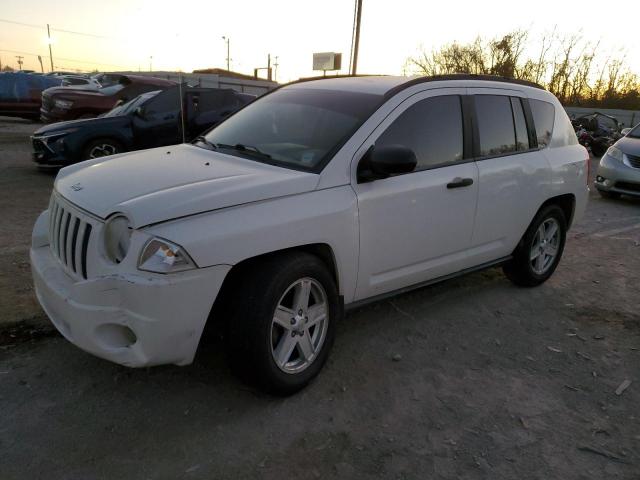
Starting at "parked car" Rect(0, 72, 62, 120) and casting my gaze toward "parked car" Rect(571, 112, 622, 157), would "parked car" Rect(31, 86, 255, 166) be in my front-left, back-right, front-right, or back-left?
front-right

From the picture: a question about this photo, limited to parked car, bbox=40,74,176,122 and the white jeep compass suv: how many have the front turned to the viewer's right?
0

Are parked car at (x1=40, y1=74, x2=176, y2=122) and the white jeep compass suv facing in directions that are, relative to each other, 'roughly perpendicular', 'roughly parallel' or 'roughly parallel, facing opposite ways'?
roughly parallel

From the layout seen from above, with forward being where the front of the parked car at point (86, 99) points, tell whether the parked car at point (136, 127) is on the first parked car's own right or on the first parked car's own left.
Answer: on the first parked car's own left

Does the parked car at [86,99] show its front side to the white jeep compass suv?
no

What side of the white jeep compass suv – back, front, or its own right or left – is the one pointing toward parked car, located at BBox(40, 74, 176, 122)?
right

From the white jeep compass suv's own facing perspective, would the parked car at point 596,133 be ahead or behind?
behind

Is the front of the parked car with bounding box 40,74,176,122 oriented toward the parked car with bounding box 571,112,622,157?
no

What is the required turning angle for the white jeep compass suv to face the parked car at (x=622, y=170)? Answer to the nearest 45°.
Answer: approximately 180°

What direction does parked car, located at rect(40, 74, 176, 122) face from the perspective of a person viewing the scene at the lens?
facing the viewer and to the left of the viewer

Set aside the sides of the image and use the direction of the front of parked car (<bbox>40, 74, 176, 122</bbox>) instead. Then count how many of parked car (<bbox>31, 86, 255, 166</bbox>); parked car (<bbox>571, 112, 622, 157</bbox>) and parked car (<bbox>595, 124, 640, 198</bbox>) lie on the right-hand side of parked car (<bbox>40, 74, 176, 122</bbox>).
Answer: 0

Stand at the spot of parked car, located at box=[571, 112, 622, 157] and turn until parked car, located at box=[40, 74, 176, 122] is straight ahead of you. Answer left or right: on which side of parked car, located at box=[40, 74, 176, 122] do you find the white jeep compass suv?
left

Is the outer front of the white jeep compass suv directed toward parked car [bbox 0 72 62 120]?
no
